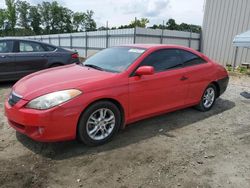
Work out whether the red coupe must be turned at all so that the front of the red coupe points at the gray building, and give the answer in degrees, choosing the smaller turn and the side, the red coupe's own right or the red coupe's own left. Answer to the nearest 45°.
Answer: approximately 180°

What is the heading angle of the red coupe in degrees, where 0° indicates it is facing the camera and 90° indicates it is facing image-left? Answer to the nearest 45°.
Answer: approximately 45°

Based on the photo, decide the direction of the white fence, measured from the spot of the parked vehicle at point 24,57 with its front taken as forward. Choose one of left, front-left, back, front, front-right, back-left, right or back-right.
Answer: back-right

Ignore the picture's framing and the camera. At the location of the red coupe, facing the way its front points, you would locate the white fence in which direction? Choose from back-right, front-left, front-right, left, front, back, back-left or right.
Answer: back-right

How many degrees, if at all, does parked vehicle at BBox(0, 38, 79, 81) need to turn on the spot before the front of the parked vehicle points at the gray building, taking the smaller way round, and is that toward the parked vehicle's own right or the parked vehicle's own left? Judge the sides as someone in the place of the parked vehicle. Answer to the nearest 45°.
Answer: approximately 135° to the parked vehicle's own right

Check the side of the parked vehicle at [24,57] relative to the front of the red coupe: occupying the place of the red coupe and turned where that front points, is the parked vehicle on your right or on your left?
on your right

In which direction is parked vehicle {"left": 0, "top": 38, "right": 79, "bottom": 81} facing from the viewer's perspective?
to the viewer's left

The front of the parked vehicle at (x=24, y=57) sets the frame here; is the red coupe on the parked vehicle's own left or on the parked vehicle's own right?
on the parked vehicle's own left
